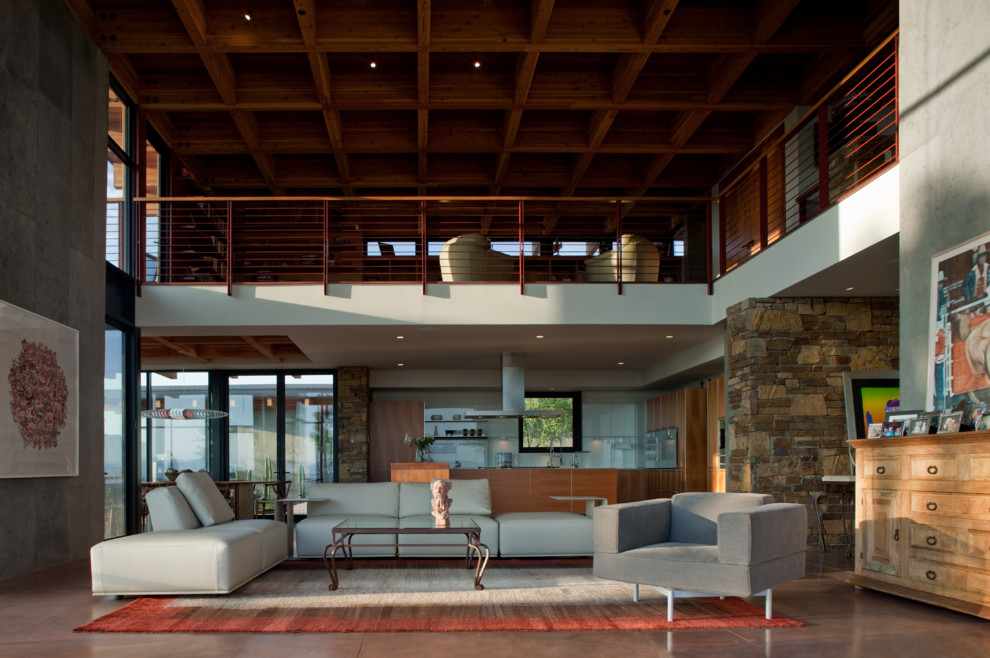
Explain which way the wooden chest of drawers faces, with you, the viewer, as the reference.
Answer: facing the viewer and to the left of the viewer

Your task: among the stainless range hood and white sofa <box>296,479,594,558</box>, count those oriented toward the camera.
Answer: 2

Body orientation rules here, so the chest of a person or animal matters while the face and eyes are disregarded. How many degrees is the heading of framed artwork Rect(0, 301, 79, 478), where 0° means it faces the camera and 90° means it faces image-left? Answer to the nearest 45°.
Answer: approximately 315°

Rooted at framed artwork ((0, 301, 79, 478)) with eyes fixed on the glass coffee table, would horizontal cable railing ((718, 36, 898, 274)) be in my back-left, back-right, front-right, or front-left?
front-left

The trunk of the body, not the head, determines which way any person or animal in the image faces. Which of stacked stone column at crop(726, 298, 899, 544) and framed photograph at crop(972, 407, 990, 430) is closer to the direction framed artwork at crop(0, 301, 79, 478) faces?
the framed photograph

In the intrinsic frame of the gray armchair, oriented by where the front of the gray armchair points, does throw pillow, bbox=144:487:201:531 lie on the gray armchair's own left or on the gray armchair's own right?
on the gray armchair's own right

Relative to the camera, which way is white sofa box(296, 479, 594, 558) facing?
toward the camera

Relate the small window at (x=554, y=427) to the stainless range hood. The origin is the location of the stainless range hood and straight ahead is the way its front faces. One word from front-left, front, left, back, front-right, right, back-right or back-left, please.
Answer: back

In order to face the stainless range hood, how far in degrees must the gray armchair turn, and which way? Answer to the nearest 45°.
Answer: approximately 135° to its right

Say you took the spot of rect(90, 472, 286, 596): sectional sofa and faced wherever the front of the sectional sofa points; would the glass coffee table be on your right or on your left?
on your left
